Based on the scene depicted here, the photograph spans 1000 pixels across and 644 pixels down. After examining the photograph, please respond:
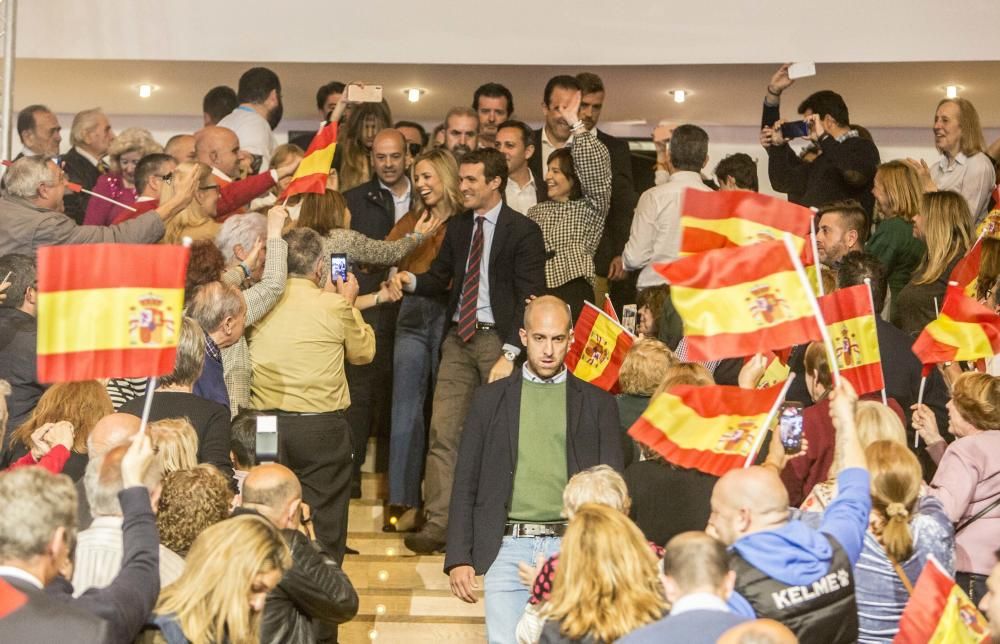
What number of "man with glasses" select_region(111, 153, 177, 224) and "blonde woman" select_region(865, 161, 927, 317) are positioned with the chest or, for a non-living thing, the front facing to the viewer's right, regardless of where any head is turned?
1

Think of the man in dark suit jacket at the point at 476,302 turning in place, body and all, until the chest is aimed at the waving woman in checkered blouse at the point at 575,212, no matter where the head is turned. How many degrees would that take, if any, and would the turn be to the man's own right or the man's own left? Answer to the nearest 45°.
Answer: approximately 180°

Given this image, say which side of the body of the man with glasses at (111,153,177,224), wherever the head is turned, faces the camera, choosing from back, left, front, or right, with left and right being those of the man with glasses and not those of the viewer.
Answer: right

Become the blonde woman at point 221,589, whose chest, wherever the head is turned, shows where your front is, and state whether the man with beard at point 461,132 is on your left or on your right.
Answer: on your left

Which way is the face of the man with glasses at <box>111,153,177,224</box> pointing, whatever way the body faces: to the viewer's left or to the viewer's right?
to the viewer's right

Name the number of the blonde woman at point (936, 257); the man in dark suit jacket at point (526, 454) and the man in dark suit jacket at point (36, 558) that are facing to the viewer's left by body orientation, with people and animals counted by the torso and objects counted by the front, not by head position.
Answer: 1

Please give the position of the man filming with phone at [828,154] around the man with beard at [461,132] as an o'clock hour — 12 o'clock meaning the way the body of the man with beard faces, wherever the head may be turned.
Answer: The man filming with phone is roughly at 9 o'clock from the man with beard.

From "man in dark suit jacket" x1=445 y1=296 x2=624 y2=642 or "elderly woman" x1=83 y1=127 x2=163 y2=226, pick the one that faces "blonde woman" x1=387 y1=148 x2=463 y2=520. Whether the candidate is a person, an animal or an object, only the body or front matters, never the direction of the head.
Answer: the elderly woman

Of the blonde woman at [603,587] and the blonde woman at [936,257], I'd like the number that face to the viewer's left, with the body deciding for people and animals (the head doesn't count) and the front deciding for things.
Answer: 1
